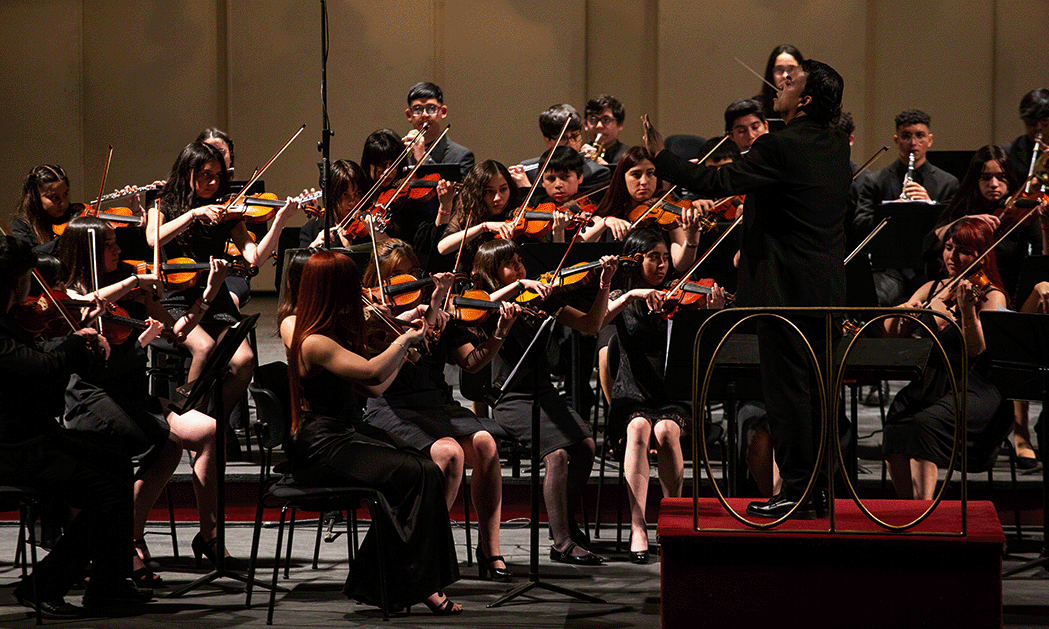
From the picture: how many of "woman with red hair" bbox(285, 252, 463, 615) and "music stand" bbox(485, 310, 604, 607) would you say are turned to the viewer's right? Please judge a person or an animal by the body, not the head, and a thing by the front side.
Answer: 1

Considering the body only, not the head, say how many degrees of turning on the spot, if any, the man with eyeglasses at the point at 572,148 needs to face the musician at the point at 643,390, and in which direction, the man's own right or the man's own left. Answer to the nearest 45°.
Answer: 0° — they already face them

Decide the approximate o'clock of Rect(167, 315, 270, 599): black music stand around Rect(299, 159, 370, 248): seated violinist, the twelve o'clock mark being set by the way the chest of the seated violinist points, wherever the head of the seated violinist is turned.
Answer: The black music stand is roughly at 2 o'clock from the seated violinist.

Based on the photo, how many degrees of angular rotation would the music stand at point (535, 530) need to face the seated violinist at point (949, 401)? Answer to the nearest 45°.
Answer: approximately 135° to its right

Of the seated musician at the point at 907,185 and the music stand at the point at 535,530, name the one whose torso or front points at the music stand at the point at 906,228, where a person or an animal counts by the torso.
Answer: the seated musician

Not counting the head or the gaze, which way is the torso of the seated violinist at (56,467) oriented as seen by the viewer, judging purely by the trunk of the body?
to the viewer's right

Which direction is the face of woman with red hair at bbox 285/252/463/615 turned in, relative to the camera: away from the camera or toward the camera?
away from the camera

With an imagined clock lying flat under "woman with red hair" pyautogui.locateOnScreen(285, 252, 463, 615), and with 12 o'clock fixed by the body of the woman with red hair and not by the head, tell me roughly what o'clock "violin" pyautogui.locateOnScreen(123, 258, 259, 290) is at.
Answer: The violin is roughly at 8 o'clock from the woman with red hair.
